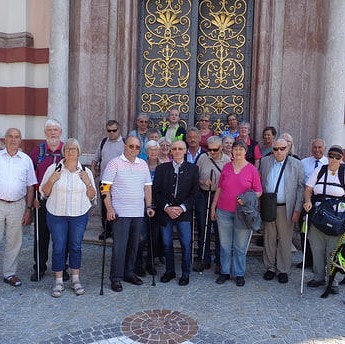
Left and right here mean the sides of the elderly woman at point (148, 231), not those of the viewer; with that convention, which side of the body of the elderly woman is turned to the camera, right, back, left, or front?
front

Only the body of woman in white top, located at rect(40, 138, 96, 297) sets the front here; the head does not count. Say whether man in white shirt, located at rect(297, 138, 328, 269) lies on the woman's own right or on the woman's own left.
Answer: on the woman's own left

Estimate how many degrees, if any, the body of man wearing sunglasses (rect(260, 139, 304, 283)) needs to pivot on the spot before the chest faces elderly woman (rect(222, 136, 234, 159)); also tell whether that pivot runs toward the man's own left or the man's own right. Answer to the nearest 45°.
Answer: approximately 135° to the man's own right

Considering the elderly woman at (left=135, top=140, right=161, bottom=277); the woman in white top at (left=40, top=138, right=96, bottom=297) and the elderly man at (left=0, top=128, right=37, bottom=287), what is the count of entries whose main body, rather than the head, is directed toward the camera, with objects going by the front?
3

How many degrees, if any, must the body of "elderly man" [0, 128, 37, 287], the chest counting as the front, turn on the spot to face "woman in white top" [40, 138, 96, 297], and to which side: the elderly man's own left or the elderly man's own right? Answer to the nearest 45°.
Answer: approximately 45° to the elderly man's own left

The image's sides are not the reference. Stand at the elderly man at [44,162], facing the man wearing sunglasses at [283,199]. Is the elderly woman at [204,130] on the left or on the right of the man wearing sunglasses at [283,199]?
left

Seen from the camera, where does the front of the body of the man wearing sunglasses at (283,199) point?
toward the camera

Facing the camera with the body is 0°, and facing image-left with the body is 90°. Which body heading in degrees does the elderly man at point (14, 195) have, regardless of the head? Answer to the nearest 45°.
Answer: approximately 0°

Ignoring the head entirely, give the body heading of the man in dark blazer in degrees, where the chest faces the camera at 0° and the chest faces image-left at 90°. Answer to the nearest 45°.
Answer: approximately 0°
